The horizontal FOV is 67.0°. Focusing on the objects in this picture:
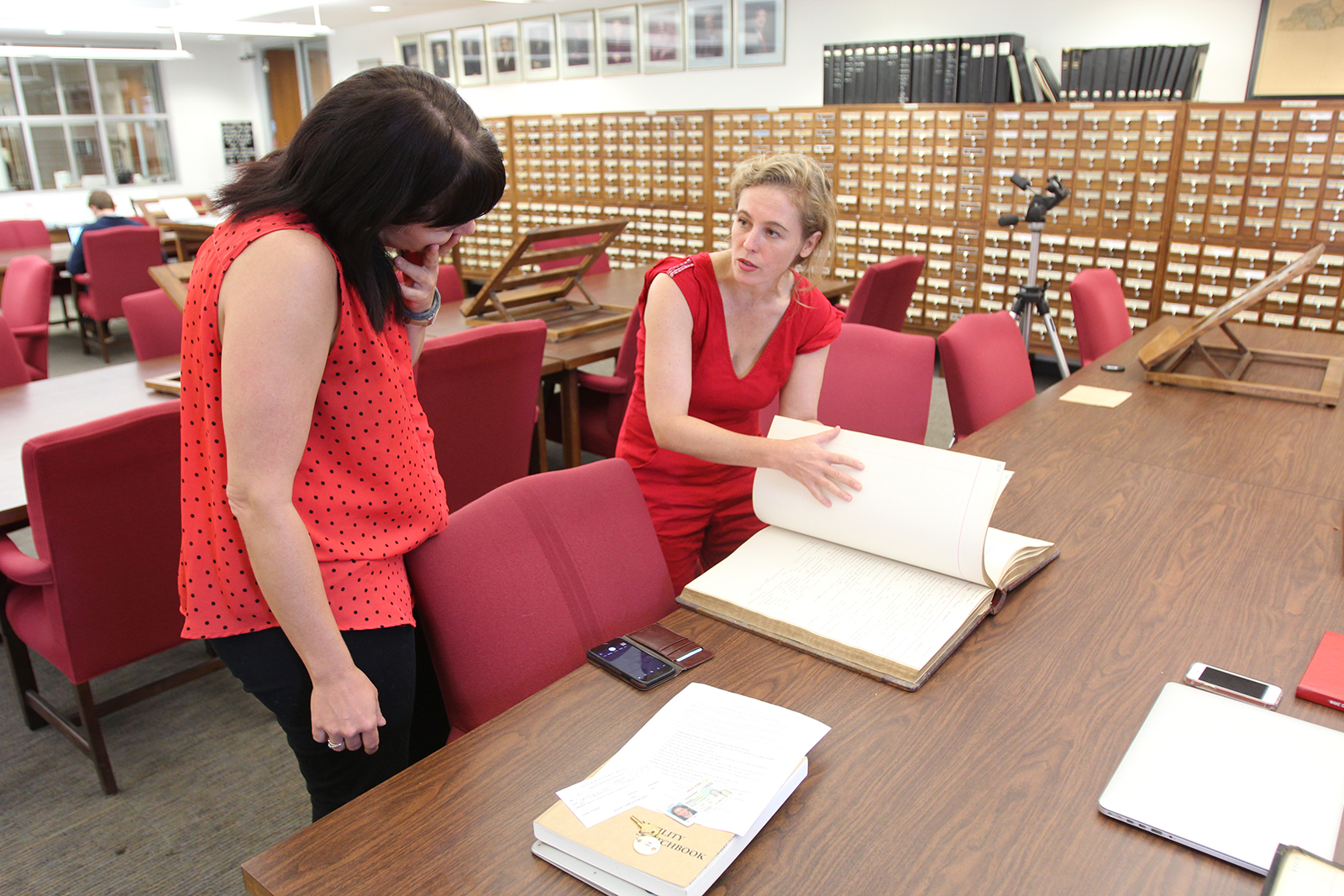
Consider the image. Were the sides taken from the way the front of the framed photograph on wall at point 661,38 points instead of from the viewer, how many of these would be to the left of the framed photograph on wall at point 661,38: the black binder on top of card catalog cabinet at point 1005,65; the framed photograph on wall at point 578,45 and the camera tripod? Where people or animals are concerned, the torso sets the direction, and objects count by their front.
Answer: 2

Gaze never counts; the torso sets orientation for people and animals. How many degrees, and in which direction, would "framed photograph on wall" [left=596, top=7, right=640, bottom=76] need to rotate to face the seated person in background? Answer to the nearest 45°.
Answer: approximately 45° to its right

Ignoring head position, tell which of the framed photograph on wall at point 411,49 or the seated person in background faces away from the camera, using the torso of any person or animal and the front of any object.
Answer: the seated person in background

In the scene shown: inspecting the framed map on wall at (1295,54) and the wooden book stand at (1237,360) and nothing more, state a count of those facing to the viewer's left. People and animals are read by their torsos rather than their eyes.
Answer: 1

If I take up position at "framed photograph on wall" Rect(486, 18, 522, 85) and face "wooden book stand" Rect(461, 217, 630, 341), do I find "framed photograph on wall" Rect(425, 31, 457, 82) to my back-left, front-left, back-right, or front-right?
back-right

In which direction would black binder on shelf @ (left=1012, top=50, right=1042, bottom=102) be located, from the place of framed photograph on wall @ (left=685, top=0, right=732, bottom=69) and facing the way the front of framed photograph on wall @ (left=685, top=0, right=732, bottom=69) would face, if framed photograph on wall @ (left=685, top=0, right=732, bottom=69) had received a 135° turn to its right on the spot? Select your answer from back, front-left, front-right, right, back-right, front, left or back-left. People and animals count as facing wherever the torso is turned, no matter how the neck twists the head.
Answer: back-right

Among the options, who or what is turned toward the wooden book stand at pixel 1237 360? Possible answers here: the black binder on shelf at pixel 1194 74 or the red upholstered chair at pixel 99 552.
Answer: the black binder on shelf

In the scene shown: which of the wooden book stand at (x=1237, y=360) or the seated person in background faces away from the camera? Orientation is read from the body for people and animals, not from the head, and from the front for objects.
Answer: the seated person in background

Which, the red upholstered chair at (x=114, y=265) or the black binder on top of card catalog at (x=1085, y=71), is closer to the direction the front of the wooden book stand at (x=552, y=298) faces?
the red upholstered chair

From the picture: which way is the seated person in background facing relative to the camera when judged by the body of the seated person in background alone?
away from the camera
